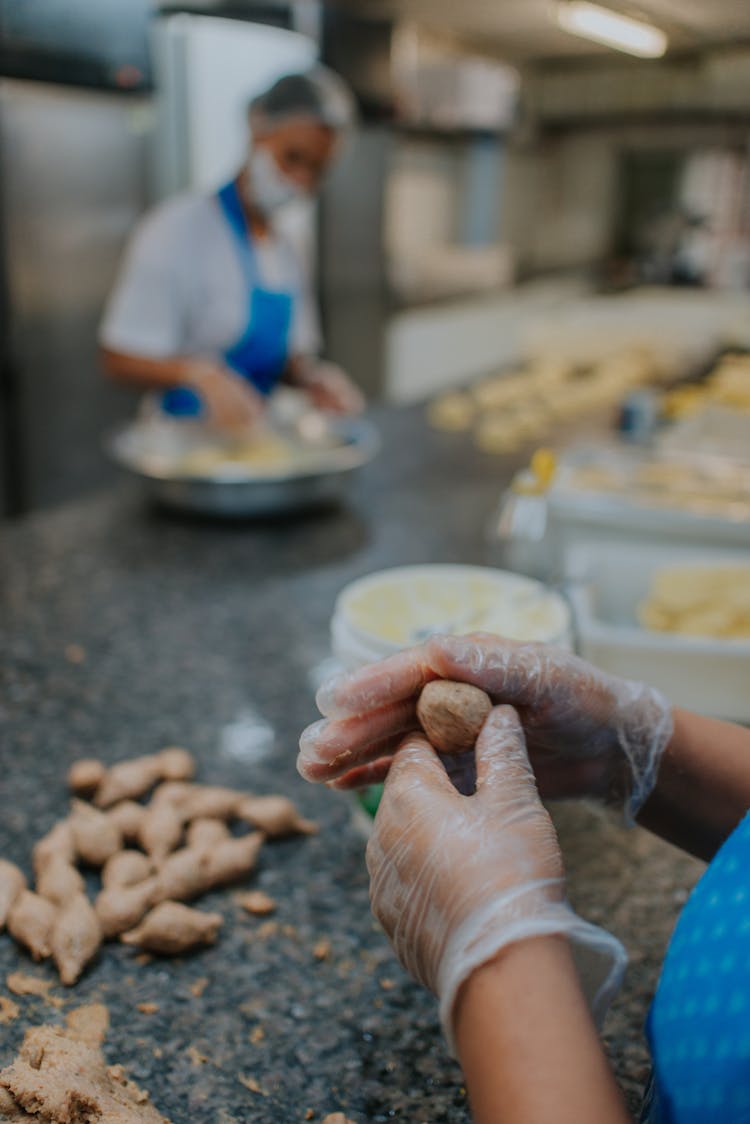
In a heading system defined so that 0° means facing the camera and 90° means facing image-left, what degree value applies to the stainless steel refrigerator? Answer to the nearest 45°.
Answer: approximately 315°

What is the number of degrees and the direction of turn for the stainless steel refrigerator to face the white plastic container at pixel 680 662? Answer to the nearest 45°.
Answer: approximately 45° to its right

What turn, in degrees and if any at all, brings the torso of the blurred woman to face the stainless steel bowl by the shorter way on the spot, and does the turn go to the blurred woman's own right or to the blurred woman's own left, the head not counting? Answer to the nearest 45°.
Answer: approximately 45° to the blurred woman's own right

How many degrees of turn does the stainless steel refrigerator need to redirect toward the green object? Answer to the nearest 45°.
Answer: approximately 45° to its right

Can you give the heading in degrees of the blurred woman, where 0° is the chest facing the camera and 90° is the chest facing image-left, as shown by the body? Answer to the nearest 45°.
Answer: approximately 315°
